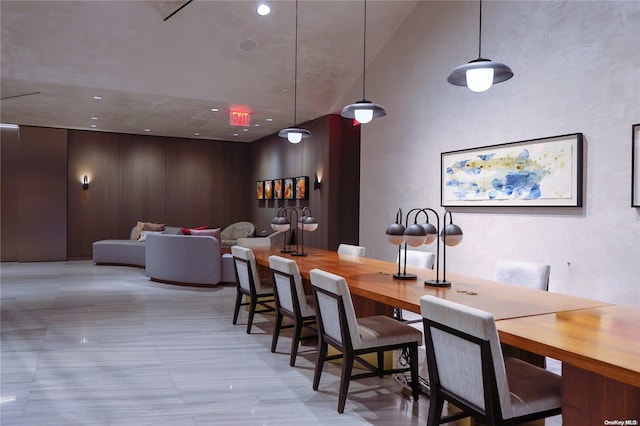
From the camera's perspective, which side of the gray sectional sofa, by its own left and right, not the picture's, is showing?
back

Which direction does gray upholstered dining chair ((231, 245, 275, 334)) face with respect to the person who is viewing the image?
facing away from the viewer and to the right of the viewer

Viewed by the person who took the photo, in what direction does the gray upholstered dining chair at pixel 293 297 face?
facing away from the viewer and to the right of the viewer

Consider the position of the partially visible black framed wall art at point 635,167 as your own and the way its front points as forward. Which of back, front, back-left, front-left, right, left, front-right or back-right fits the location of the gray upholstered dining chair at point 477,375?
front-left

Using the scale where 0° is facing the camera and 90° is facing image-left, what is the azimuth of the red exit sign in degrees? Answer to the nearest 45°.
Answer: approximately 0°

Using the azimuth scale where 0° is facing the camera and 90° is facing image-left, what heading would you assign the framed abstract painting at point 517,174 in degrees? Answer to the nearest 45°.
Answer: approximately 45°

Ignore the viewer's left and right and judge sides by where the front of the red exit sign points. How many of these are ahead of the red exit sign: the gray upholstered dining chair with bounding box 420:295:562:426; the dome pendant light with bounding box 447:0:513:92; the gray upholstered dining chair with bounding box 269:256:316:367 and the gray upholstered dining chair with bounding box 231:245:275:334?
4

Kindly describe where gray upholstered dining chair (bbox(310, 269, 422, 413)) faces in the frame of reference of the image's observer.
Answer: facing away from the viewer and to the right of the viewer

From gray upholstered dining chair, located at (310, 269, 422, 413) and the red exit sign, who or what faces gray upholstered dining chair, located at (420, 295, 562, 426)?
the red exit sign

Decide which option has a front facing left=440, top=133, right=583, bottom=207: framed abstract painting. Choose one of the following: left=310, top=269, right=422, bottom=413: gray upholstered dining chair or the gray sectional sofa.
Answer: the gray upholstered dining chair
